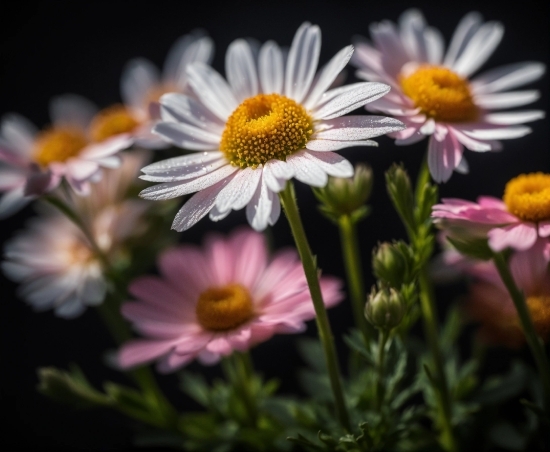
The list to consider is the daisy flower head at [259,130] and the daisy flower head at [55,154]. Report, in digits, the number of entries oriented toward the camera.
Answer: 2
